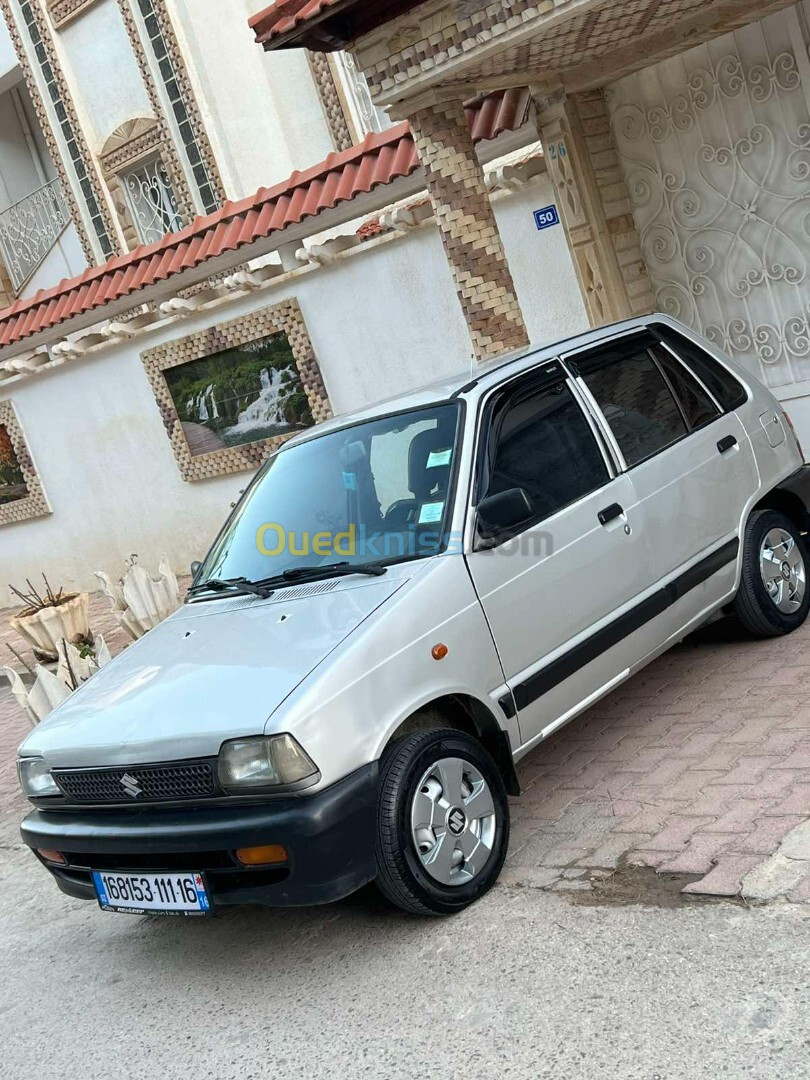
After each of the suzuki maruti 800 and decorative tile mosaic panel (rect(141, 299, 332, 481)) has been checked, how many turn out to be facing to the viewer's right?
0

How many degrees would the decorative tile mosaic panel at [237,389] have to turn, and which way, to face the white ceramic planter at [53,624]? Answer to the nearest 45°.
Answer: approximately 45° to its right

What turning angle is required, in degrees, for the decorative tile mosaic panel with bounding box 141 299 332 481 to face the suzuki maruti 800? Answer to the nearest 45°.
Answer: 0° — it already faces it

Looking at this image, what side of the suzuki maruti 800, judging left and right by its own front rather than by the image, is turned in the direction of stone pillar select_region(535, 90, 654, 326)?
back

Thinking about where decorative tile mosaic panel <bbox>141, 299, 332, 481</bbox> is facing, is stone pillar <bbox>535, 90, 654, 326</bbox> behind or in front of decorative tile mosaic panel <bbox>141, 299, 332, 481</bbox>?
in front

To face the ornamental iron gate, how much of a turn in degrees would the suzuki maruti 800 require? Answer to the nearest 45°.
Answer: approximately 180°

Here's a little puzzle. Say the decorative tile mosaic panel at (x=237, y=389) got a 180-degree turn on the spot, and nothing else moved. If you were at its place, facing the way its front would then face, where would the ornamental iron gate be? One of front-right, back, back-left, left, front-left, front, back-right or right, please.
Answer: back-right

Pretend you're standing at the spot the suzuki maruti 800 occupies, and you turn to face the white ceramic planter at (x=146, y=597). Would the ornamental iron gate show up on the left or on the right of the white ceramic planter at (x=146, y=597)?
right

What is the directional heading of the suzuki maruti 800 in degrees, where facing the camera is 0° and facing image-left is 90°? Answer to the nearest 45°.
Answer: approximately 45°

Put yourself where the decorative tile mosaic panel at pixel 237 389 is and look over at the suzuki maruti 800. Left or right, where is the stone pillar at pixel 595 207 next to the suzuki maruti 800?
left

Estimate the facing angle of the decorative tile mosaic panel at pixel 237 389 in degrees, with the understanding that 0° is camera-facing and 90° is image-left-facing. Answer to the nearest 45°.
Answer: approximately 0°

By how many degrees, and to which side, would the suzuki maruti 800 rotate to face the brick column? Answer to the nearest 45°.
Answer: approximately 135° to its right
